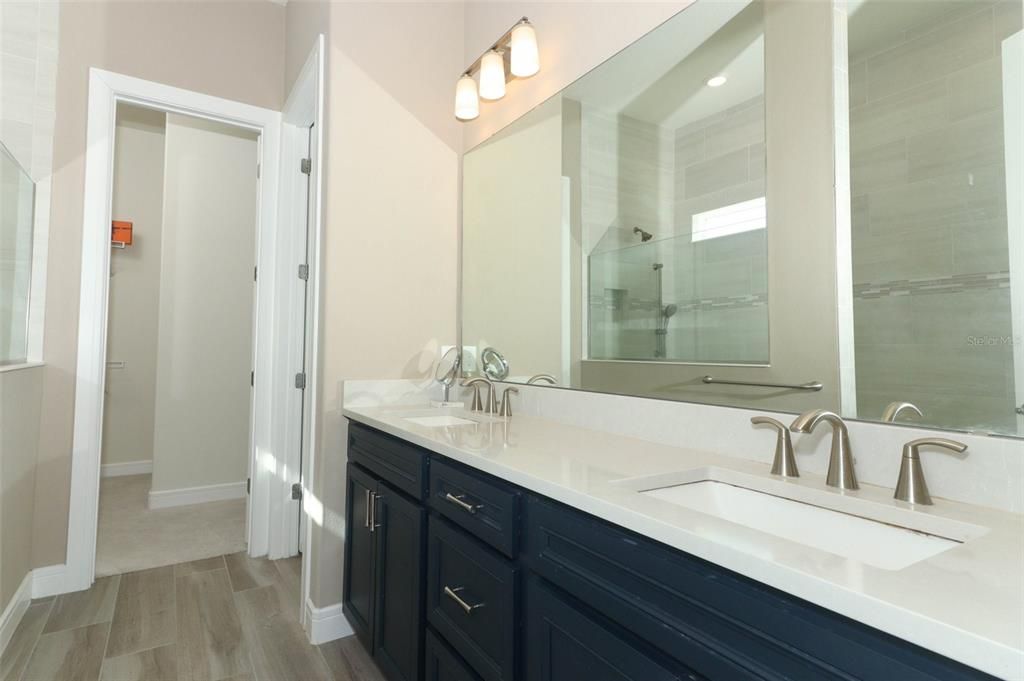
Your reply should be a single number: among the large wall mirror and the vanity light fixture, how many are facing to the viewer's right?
0

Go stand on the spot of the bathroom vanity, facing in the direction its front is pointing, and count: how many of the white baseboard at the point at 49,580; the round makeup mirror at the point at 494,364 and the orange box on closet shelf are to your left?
0

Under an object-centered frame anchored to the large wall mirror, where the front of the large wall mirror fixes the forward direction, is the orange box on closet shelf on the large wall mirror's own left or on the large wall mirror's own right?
on the large wall mirror's own right

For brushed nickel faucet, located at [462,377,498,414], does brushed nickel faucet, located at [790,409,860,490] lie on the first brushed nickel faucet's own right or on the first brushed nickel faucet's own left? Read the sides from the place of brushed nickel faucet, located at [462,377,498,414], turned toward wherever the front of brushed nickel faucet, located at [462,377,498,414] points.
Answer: on the first brushed nickel faucet's own left

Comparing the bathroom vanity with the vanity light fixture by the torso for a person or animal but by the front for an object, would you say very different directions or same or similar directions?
same or similar directions

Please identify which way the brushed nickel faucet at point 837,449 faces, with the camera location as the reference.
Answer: facing the viewer and to the left of the viewer

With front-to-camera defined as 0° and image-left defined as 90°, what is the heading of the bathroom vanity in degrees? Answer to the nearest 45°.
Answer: approximately 45°

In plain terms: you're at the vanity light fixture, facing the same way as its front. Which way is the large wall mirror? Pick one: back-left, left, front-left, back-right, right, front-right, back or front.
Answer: left

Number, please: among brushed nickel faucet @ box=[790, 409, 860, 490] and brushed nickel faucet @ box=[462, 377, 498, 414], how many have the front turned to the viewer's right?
0

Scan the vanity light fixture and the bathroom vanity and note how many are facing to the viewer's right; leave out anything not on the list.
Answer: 0

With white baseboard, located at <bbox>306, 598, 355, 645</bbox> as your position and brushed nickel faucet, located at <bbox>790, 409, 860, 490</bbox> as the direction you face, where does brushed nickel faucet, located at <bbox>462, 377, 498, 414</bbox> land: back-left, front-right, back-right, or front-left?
front-left
